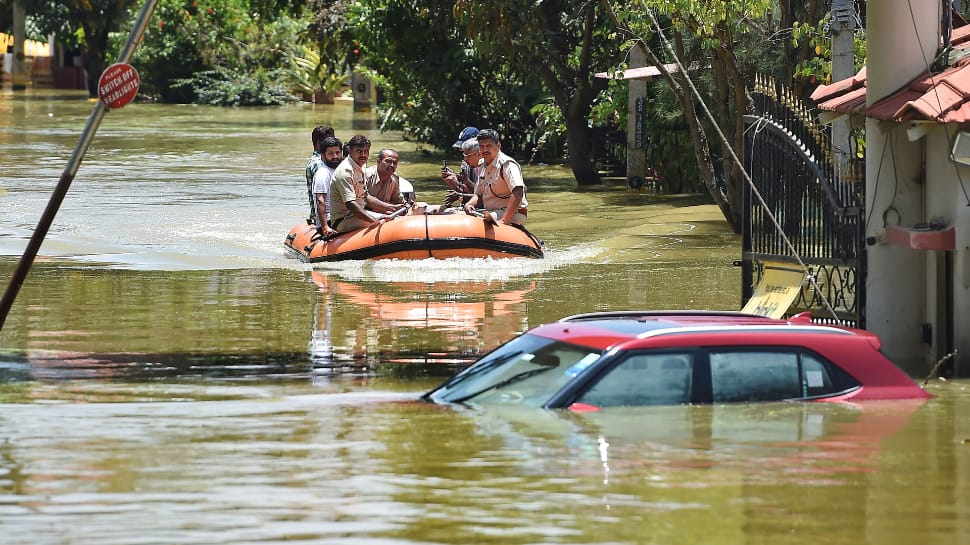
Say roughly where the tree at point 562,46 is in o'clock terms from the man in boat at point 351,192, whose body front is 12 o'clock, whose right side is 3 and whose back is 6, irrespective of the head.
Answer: The tree is roughly at 8 o'clock from the man in boat.

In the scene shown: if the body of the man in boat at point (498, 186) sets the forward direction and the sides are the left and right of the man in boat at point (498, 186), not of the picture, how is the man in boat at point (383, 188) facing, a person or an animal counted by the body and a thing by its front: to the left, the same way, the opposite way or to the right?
to the left

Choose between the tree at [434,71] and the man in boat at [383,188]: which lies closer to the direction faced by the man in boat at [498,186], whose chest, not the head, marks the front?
the man in boat

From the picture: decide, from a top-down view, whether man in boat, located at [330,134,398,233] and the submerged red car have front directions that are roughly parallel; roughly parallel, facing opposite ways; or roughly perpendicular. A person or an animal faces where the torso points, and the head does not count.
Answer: roughly perpendicular

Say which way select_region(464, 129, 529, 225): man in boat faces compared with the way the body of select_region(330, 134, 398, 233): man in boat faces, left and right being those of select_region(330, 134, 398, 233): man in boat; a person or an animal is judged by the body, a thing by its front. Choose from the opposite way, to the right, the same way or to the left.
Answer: to the right

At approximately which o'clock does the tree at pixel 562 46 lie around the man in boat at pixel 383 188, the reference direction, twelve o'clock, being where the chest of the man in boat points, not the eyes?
The tree is roughly at 8 o'clock from the man in boat.

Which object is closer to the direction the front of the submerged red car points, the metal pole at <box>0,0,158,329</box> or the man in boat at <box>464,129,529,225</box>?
the metal pole

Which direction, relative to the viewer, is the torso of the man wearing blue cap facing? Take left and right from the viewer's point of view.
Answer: facing to the left of the viewer

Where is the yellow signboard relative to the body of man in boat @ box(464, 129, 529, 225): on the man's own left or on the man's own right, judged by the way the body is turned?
on the man's own left

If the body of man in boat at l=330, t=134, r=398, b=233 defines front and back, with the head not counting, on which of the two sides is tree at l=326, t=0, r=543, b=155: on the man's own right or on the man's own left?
on the man's own left

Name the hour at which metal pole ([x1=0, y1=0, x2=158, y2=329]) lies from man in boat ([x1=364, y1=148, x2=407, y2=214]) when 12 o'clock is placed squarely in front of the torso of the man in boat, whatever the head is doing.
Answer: The metal pole is roughly at 2 o'clock from the man in boat.
